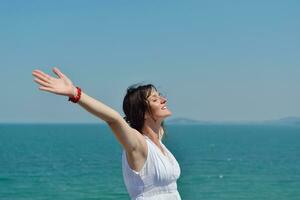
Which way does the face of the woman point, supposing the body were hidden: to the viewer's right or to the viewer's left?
to the viewer's right

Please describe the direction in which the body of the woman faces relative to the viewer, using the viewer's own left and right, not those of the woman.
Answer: facing the viewer and to the right of the viewer
